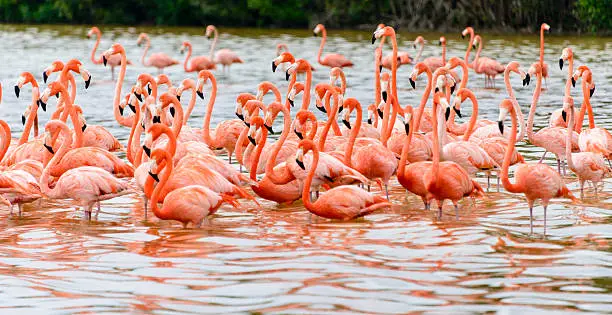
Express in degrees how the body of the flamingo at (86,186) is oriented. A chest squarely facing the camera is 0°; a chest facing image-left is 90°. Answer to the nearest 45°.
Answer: approximately 90°

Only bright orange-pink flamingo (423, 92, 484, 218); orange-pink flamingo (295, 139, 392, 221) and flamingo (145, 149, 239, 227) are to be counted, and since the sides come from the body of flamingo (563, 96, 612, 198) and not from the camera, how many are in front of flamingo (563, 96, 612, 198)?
3

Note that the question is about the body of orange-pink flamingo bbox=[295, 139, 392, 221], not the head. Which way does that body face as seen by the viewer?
to the viewer's left

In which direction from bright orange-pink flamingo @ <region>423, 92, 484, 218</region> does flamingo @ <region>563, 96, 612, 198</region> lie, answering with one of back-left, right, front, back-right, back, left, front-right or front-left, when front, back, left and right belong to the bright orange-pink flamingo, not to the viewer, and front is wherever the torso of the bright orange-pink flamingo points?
back

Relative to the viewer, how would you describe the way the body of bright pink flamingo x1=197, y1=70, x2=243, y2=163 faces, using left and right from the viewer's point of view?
facing to the left of the viewer

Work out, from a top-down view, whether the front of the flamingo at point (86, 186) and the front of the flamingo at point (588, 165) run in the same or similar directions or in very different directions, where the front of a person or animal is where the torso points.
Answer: same or similar directions

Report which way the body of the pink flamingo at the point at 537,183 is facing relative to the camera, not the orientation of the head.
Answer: to the viewer's left

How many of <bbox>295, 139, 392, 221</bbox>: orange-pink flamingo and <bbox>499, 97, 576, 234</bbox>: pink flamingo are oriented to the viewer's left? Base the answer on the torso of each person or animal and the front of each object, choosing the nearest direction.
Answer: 2

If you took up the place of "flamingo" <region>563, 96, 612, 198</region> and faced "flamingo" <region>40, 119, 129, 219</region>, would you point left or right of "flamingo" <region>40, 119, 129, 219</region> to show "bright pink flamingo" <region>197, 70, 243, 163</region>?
right

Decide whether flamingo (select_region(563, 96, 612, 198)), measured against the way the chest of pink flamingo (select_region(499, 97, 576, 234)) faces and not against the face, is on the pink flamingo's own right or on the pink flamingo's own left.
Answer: on the pink flamingo's own right

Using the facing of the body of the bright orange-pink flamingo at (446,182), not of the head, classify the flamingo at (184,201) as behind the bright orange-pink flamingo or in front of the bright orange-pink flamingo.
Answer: in front

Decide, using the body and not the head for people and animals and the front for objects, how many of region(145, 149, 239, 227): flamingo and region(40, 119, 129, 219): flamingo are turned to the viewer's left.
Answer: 2

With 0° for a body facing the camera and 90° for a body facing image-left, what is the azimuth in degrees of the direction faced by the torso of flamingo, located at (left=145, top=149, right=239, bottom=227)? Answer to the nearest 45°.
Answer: approximately 90°

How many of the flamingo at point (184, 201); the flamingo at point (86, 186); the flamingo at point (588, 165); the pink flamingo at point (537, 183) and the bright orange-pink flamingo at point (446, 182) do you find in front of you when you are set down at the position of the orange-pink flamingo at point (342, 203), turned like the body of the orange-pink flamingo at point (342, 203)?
2

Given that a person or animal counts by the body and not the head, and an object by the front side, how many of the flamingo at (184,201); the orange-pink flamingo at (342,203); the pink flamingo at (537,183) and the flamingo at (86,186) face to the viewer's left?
4

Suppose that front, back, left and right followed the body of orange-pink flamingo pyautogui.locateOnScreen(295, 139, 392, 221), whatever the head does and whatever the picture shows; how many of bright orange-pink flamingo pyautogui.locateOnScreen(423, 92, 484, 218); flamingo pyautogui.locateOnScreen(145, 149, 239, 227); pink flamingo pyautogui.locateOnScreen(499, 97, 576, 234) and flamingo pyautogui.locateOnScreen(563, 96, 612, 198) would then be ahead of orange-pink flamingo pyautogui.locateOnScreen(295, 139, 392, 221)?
1

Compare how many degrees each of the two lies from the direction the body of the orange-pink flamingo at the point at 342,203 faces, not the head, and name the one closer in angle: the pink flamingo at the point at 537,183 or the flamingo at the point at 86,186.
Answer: the flamingo

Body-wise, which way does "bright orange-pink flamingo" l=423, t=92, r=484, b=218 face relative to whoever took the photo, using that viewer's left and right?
facing the viewer and to the left of the viewer

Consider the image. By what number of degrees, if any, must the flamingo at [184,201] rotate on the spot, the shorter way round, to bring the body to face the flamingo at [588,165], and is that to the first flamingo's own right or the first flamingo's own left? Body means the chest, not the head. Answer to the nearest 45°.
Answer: approximately 180°
